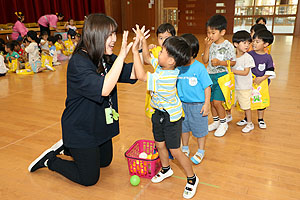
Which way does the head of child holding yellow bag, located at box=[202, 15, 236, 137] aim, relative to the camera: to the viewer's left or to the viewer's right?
to the viewer's left

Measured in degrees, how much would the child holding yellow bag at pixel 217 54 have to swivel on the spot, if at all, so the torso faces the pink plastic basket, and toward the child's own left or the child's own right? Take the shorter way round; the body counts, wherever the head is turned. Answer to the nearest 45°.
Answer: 0° — they already face it

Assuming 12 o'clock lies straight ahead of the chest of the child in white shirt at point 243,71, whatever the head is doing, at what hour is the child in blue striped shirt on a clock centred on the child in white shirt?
The child in blue striped shirt is roughly at 11 o'clock from the child in white shirt.

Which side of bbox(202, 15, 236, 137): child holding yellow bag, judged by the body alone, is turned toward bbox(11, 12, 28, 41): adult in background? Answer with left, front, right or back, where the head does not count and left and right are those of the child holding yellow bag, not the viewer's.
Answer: right

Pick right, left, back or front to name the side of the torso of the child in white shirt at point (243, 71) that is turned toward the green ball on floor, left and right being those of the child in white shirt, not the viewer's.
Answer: front

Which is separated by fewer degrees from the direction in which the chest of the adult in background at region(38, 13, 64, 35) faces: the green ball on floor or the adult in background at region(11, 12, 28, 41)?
the green ball on floor

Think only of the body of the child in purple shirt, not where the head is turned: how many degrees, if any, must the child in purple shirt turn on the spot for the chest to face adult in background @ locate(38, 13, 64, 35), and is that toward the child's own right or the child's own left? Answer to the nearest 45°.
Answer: approximately 90° to the child's own right

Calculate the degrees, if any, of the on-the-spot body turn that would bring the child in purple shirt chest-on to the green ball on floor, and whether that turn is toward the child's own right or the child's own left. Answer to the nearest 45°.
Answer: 0° — they already face it

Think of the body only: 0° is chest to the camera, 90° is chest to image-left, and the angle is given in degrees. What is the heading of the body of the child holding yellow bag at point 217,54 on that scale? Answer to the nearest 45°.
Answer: approximately 45°

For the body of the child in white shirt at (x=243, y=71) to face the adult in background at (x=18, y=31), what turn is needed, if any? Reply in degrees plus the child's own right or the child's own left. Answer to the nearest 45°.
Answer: approximately 90° to the child's own right

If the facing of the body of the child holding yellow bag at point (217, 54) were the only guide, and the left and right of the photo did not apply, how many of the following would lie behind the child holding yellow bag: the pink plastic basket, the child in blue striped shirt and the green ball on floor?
0

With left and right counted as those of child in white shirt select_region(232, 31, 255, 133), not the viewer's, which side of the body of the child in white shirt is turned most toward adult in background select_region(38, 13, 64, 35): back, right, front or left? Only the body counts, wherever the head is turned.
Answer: right
